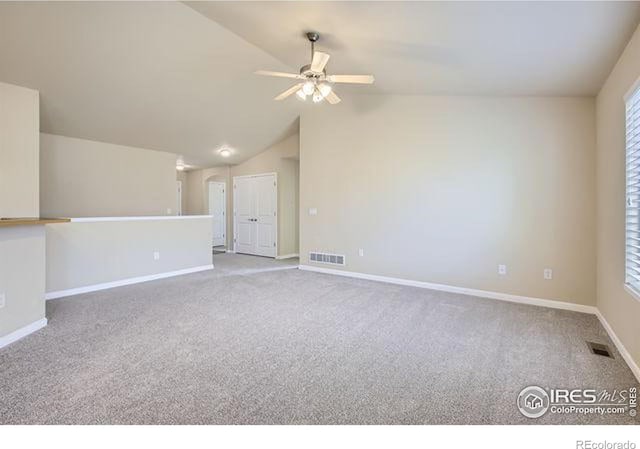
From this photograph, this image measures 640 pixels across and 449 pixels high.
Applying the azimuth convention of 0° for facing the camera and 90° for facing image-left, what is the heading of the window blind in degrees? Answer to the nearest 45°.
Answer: approximately 90°

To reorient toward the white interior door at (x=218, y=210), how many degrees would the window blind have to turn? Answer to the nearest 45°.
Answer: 0° — it already faces it
